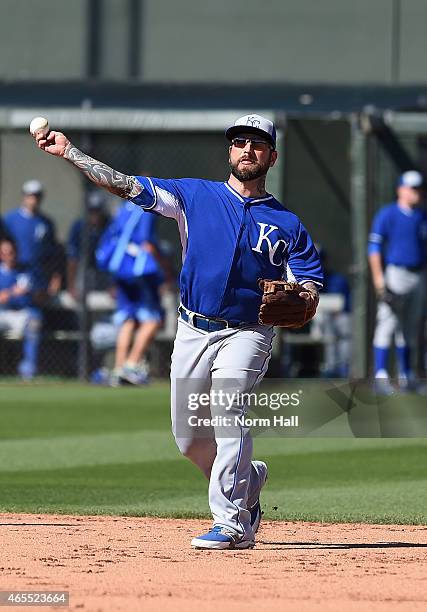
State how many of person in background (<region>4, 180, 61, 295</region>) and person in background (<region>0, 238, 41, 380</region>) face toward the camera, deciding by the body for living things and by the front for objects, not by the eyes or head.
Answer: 2

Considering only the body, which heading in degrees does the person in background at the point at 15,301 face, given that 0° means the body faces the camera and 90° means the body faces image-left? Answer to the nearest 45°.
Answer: approximately 0°

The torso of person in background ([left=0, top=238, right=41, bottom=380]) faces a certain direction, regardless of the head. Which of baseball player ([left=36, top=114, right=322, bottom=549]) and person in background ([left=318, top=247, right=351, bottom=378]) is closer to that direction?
the baseball player

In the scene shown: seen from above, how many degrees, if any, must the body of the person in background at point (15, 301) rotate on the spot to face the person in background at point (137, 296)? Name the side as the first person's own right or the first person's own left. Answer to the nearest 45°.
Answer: approximately 45° to the first person's own left

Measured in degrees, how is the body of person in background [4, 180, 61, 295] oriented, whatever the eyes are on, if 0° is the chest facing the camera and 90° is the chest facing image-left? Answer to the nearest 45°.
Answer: approximately 0°
